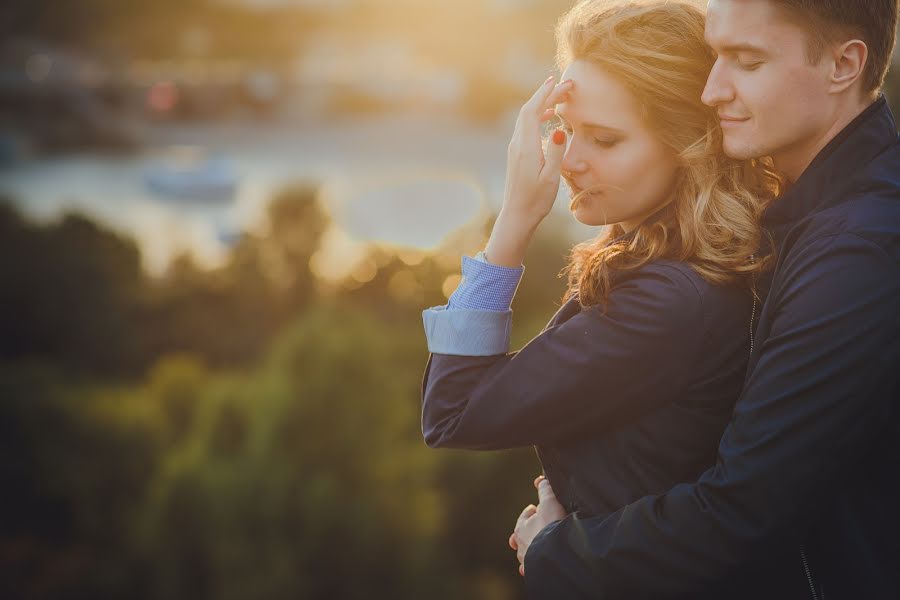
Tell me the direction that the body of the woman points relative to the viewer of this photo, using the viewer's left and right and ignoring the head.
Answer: facing to the left of the viewer

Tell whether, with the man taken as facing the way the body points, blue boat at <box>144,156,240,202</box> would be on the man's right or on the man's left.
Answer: on the man's right

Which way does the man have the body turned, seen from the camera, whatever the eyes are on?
to the viewer's left
